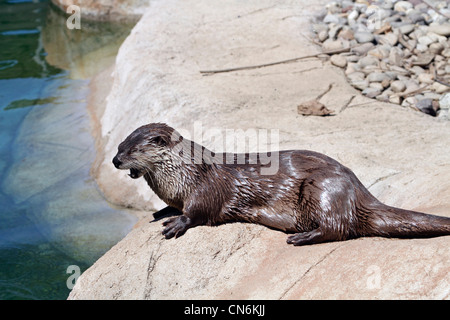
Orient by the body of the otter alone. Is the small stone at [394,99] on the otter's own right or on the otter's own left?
on the otter's own right

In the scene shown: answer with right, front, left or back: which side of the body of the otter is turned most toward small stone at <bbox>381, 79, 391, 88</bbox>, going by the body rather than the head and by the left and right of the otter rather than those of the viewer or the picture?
right

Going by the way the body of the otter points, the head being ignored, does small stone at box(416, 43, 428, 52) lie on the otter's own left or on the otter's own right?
on the otter's own right

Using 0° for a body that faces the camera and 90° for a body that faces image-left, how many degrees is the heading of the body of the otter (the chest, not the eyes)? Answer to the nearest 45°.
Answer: approximately 90°

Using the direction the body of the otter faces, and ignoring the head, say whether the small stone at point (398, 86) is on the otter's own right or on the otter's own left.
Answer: on the otter's own right

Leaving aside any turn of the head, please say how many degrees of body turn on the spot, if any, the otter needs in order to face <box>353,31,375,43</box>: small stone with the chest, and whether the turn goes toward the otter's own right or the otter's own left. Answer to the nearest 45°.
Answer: approximately 90° to the otter's own right

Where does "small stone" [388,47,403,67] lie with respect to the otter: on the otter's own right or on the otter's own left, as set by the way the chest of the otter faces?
on the otter's own right

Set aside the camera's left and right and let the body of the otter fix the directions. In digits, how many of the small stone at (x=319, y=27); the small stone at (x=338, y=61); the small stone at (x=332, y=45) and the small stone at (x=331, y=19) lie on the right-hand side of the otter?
4

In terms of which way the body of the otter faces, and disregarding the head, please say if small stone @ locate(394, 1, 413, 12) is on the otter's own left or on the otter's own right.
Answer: on the otter's own right

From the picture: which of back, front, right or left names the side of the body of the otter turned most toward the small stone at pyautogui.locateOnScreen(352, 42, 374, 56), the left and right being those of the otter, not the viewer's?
right

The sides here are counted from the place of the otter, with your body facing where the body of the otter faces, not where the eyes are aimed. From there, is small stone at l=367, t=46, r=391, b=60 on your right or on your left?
on your right

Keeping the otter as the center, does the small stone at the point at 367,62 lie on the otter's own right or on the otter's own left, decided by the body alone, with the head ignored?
on the otter's own right

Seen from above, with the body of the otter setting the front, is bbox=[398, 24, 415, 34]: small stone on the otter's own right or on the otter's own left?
on the otter's own right

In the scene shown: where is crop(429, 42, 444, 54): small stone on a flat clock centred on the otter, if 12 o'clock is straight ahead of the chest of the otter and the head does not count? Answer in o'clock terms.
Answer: The small stone is roughly at 4 o'clock from the otter.

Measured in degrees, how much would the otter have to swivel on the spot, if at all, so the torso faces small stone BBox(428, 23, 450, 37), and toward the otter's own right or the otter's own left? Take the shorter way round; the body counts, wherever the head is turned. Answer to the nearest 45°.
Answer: approximately 135° to the otter's own right

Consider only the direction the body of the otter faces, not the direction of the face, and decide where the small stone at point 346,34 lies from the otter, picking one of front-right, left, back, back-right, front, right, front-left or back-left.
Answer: right
